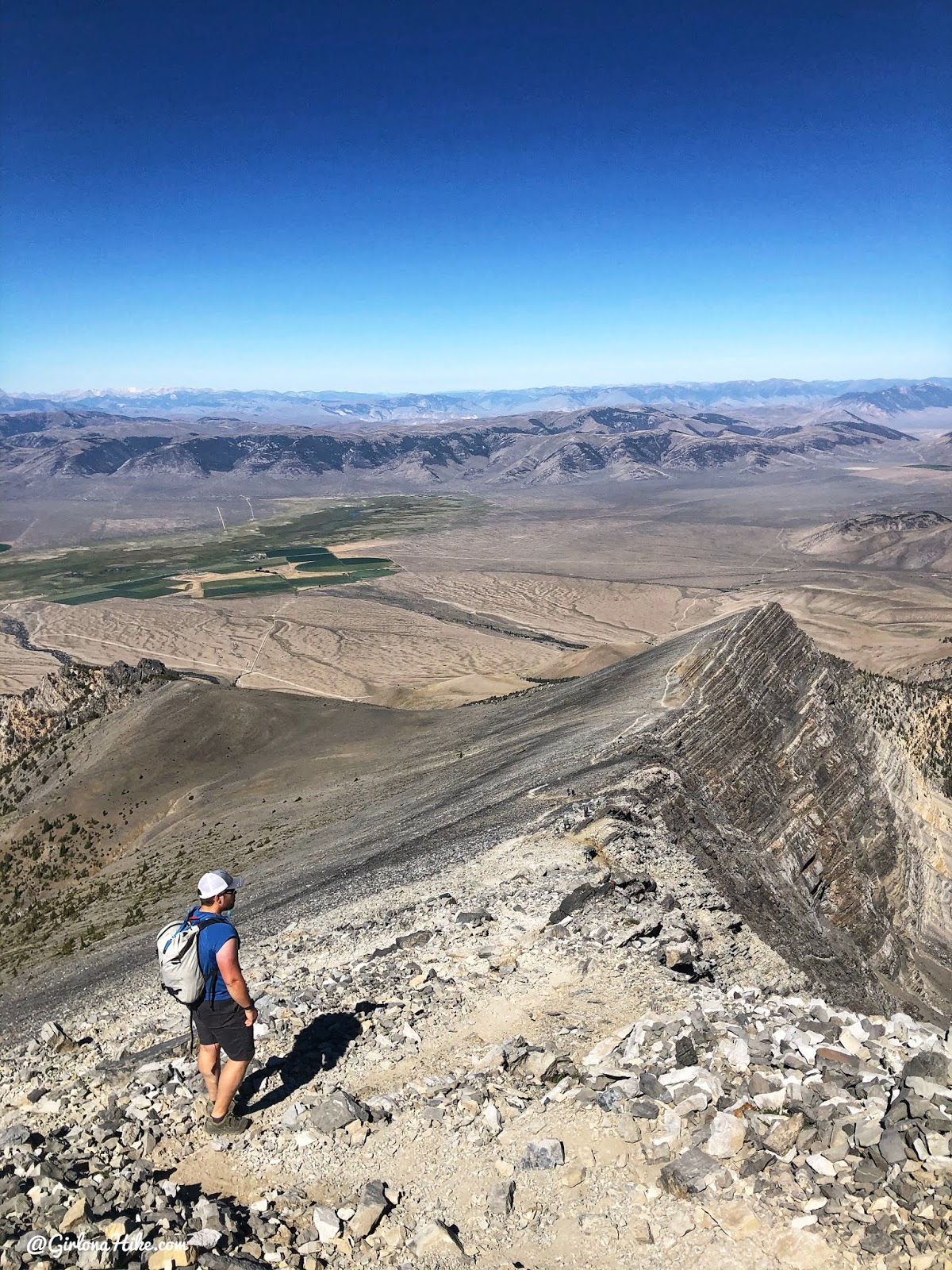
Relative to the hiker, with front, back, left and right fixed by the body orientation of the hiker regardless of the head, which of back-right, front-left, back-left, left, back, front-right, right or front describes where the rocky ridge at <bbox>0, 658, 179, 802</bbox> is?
left

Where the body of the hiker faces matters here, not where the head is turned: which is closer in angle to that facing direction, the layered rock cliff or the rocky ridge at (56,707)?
the layered rock cliff

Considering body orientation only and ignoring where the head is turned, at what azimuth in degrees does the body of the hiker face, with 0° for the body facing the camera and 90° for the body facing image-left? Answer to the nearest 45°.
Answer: approximately 270°

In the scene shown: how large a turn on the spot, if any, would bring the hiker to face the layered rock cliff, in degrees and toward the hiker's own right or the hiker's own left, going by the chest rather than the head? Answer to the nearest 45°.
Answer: approximately 45° to the hiker's own left

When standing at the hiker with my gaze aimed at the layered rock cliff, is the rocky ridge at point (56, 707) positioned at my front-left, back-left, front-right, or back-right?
front-left

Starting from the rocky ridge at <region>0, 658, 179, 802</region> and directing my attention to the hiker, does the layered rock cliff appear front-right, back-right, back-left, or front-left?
front-left

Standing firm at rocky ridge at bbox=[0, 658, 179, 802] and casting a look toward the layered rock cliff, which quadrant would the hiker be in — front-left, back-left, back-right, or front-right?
front-right
